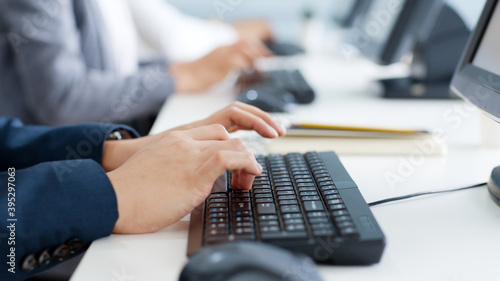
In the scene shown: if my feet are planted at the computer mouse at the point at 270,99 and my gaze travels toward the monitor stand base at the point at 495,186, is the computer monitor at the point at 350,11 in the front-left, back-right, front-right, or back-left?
back-left

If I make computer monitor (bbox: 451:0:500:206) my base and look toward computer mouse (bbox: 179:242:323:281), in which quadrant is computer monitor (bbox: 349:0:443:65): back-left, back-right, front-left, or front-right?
back-right

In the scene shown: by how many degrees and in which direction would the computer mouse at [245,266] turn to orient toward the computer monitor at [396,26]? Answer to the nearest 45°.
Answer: approximately 90° to its left

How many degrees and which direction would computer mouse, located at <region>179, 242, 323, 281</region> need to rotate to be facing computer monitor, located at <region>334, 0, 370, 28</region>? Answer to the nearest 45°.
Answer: approximately 90° to its left

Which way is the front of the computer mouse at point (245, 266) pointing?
to the viewer's right

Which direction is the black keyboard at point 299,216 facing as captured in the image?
to the viewer's left

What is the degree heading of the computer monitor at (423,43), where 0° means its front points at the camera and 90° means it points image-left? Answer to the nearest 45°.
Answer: approximately 45°

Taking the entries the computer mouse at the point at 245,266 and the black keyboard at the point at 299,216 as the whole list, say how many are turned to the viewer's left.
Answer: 1
